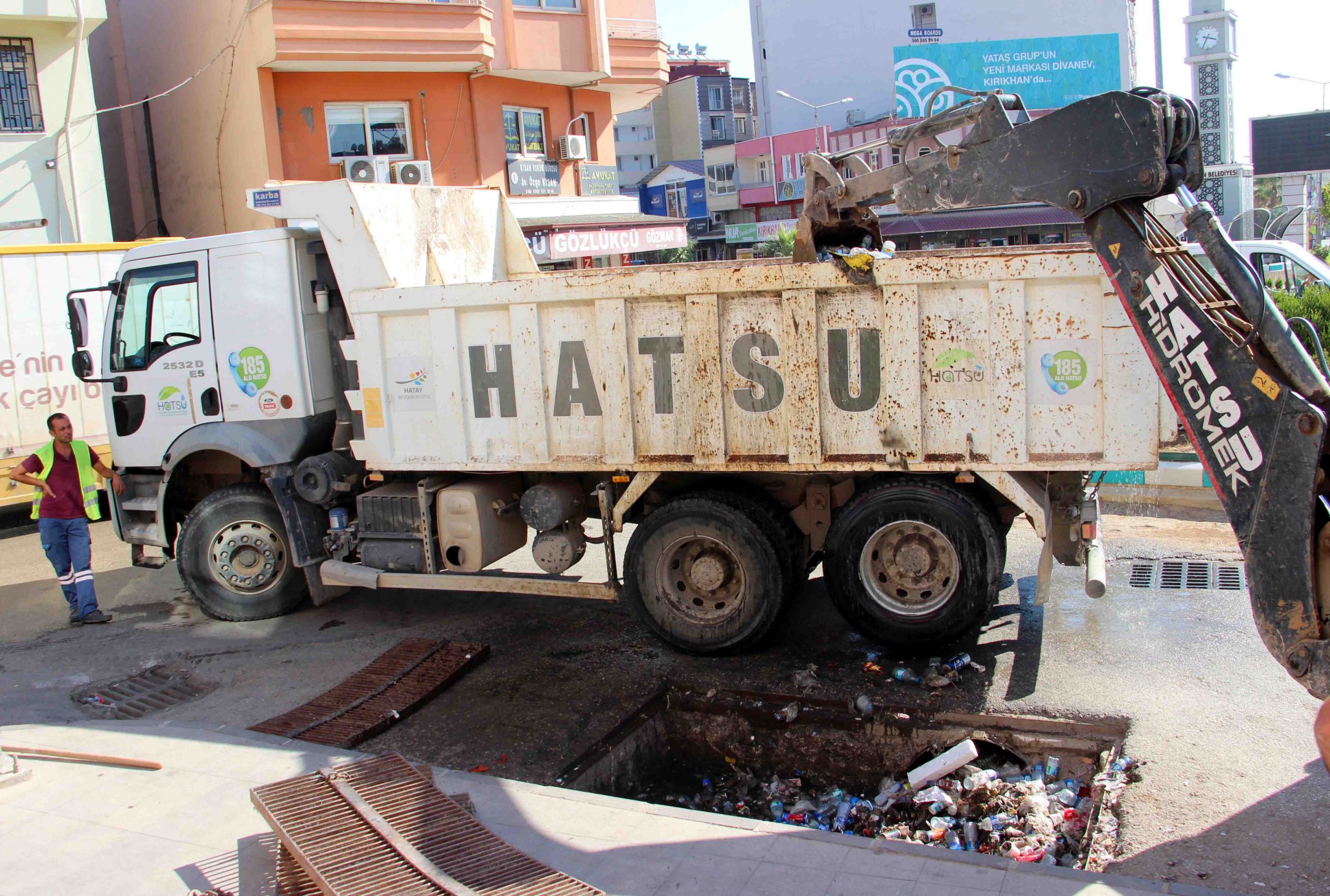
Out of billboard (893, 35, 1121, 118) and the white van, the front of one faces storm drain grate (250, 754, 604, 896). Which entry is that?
the billboard

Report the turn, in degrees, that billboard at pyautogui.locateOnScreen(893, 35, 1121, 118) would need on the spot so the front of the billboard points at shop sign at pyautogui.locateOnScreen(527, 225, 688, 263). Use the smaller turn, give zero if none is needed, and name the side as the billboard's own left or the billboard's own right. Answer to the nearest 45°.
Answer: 0° — it already faces it

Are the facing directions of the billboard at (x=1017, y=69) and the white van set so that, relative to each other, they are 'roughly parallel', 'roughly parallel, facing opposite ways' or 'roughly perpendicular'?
roughly perpendicular

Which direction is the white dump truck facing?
to the viewer's left

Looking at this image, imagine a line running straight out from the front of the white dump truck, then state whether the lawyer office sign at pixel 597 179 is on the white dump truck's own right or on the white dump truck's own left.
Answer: on the white dump truck's own right

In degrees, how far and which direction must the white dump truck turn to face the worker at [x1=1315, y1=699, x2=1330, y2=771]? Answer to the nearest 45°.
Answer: approximately 90° to its left

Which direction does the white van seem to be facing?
to the viewer's right

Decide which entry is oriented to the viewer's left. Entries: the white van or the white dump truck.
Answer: the white dump truck

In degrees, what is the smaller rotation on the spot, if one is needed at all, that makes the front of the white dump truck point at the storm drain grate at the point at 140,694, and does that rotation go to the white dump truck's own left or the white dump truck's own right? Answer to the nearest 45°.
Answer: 0° — it already faces it

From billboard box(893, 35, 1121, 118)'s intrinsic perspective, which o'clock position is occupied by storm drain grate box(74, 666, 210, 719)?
The storm drain grate is roughly at 12 o'clock from the billboard.

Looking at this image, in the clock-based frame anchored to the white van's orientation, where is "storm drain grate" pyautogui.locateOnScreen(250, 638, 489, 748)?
The storm drain grate is roughly at 4 o'clock from the white van.

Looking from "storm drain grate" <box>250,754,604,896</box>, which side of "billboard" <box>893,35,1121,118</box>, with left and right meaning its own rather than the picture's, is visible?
front

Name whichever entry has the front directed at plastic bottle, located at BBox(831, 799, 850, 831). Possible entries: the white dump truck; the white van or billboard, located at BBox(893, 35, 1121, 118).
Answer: the billboard

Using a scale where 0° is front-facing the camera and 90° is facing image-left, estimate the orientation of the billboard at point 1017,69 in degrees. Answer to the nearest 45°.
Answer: approximately 0°

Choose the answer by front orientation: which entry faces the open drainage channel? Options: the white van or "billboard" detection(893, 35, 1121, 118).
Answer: the billboard
